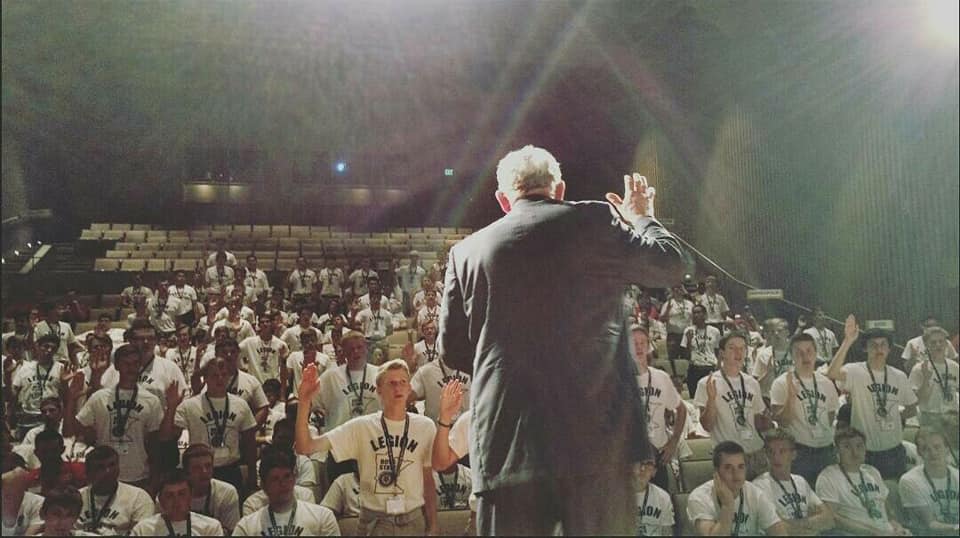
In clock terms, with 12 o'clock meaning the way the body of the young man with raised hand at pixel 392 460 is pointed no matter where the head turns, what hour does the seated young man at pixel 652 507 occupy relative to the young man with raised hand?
The seated young man is roughly at 9 o'clock from the young man with raised hand.

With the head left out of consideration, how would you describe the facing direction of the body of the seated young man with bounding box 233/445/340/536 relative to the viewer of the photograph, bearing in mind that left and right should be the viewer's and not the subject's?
facing the viewer

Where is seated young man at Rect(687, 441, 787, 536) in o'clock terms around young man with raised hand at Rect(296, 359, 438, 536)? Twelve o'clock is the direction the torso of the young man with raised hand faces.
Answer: The seated young man is roughly at 9 o'clock from the young man with raised hand.

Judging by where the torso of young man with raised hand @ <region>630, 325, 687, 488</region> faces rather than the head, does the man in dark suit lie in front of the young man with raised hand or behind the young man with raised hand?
in front

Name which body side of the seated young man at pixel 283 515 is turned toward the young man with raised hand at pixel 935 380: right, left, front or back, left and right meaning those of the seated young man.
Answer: left

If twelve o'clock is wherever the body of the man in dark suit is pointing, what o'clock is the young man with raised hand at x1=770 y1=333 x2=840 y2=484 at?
The young man with raised hand is roughly at 1 o'clock from the man in dark suit.

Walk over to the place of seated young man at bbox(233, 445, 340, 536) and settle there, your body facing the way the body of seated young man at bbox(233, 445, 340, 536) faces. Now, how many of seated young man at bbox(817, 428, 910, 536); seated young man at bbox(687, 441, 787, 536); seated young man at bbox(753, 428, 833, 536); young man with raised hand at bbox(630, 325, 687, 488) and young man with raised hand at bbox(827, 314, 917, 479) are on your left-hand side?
5

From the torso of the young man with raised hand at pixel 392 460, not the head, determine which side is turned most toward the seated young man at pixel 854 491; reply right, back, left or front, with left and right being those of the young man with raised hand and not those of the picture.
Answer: left

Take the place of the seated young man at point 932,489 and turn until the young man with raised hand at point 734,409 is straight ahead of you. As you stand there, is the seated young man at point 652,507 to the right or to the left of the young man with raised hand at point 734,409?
left

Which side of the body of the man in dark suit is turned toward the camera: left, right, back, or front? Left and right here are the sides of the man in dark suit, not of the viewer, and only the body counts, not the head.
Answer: back

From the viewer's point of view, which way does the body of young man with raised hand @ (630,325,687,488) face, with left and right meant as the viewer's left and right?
facing the viewer and to the left of the viewer

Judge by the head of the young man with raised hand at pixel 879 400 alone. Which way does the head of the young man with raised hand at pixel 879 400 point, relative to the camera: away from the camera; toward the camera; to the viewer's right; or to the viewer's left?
toward the camera

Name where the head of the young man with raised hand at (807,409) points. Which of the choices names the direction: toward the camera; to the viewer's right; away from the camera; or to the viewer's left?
toward the camera

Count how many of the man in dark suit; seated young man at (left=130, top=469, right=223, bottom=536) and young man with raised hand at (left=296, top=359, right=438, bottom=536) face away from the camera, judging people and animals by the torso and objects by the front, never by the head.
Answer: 1

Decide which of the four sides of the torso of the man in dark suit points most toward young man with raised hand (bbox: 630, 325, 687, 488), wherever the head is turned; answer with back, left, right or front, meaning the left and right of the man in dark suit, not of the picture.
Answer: front

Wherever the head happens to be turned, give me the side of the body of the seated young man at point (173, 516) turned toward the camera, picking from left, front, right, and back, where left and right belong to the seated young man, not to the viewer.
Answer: front
